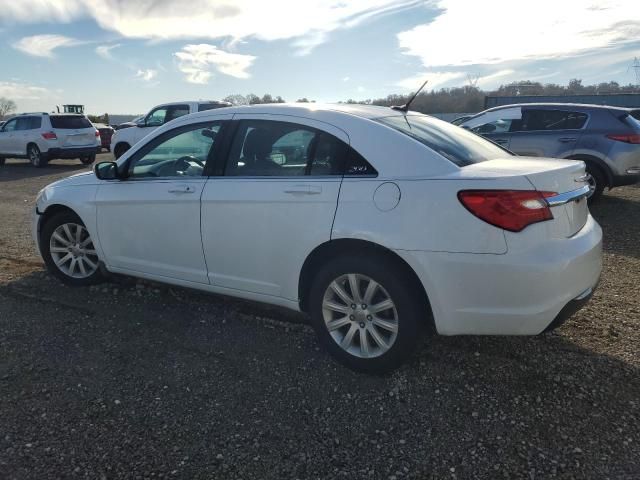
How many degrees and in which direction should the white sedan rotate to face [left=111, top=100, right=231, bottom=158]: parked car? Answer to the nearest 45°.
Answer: approximately 45° to its right

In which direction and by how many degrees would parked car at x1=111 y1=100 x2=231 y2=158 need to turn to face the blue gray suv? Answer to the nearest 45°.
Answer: approximately 135° to its left

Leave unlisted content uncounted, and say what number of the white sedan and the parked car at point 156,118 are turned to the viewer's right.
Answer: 0

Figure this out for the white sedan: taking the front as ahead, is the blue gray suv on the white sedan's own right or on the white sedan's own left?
on the white sedan's own right

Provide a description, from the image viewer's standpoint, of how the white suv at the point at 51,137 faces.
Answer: facing away from the viewer and to the left of the viewer

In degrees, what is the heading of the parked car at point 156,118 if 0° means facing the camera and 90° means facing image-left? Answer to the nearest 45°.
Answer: approximately 90°

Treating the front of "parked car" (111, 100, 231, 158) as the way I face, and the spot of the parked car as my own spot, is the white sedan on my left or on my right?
on my left

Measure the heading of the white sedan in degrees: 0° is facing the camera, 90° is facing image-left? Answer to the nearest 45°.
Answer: approximately 135°

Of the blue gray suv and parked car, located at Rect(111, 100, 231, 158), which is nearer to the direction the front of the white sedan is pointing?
the parked car

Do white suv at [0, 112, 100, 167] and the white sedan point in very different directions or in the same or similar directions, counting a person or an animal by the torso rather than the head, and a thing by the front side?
same or similar directions

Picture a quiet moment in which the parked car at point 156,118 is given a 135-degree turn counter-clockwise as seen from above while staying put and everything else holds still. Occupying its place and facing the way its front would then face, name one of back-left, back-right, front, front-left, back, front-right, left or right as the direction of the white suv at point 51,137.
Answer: back

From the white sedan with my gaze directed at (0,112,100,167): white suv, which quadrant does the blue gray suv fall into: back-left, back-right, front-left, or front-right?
front-right

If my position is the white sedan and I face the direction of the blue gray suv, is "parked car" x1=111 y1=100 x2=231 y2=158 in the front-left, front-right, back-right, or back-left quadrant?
front-left

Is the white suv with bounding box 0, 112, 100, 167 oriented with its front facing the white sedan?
no

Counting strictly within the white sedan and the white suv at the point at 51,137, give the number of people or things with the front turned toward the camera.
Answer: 0
